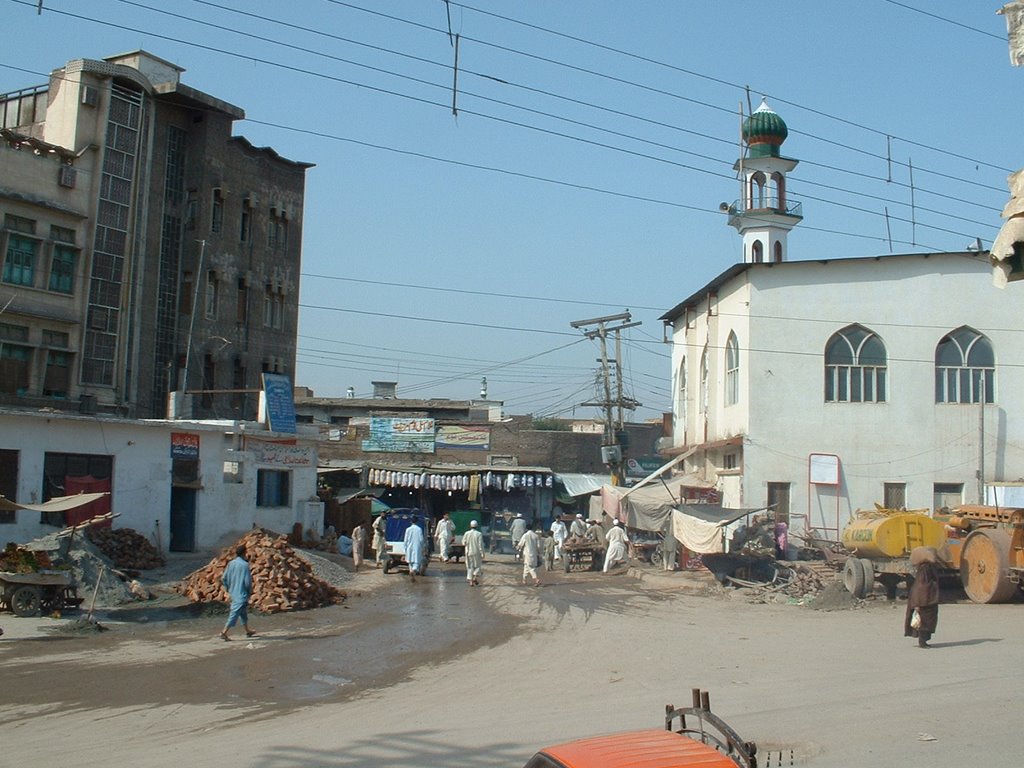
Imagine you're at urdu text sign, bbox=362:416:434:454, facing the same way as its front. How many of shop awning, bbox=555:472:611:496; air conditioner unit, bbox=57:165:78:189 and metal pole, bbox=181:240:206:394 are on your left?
1

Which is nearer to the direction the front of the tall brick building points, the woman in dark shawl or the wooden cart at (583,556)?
the woman in dark shawl

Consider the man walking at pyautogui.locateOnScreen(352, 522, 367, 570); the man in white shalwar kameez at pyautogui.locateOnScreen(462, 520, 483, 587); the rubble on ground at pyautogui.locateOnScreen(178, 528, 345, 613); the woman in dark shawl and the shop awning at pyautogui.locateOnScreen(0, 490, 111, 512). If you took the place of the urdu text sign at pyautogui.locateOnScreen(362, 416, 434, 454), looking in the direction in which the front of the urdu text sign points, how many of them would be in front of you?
5

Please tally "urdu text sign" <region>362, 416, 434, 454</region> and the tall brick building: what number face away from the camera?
0

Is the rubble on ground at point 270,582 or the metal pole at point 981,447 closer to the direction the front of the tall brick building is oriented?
the rubble on ground

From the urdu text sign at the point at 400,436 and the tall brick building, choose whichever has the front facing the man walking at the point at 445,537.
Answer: the urdu text sign

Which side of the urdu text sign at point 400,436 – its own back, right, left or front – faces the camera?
front

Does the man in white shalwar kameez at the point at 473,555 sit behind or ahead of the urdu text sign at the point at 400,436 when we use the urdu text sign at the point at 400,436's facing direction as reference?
ahead

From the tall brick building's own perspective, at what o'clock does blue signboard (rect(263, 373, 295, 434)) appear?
The blue signboard is roughly at 9 o'clock from the tall brick building.

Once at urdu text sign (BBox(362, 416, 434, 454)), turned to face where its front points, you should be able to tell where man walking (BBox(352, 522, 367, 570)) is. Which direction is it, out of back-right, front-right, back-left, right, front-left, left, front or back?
front
